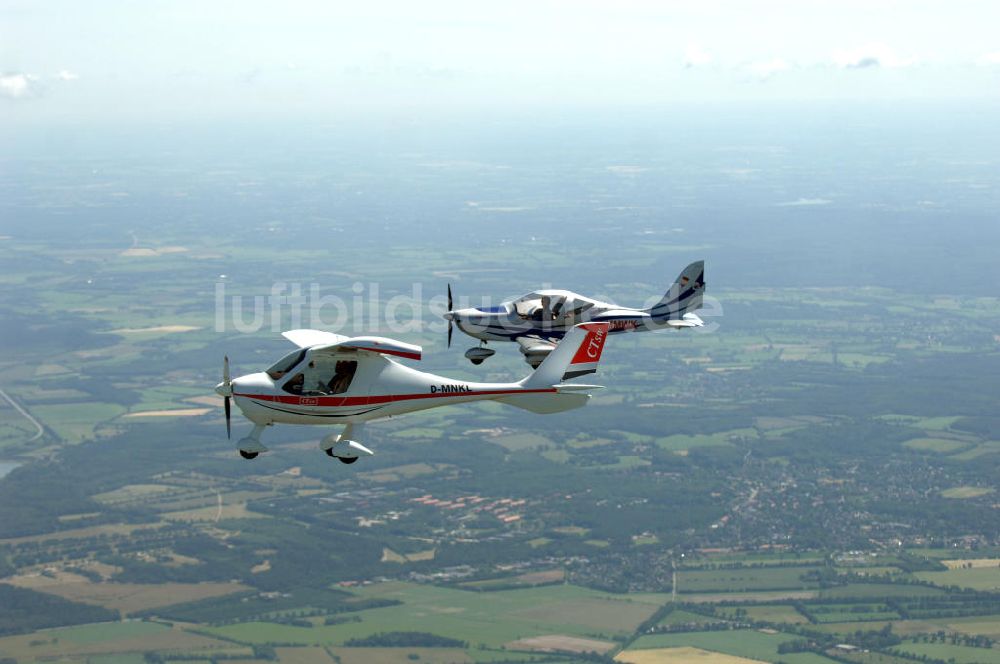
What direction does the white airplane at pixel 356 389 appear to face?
to the viewer's left

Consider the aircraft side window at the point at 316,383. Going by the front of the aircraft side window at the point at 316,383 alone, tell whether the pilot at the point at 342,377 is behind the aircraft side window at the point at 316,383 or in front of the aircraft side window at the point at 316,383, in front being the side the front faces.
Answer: behind
